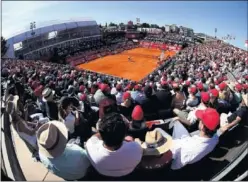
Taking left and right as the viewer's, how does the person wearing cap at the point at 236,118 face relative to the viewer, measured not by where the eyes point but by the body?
facing to the left of the viewer

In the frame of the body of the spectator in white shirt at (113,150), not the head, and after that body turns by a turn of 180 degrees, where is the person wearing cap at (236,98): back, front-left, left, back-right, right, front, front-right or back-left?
back-left

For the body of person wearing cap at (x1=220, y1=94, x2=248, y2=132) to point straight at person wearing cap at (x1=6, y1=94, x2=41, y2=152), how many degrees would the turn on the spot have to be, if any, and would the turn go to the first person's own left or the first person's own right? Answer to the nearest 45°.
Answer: approximately 45° to the first person's own left

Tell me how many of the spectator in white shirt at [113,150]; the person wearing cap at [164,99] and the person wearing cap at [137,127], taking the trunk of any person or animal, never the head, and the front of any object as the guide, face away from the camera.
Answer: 3

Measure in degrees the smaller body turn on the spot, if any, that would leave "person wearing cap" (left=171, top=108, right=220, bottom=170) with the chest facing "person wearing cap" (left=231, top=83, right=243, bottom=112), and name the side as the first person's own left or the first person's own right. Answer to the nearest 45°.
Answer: approximately 45° to the first person's own right

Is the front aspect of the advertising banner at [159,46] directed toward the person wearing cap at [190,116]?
yes

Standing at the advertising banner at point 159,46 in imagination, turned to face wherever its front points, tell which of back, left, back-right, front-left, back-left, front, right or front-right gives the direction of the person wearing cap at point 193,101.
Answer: front

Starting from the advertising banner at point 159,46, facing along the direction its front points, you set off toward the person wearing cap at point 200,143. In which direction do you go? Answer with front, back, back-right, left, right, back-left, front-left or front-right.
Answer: front

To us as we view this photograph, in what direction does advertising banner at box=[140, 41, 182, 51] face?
facing the viewer

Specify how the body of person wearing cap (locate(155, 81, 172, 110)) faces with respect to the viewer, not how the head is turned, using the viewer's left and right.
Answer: facing away from the viewer

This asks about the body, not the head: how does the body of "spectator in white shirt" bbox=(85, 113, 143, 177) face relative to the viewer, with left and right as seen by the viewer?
facing away from the viewer

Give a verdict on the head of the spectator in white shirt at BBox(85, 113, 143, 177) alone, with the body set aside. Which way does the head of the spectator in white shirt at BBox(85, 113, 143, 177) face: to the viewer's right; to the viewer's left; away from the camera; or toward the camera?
away from the camera

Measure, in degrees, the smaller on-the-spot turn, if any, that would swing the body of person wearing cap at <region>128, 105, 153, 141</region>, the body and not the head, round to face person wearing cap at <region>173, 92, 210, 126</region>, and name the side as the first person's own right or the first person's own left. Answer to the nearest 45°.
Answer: approximately 45° to the first person's own right

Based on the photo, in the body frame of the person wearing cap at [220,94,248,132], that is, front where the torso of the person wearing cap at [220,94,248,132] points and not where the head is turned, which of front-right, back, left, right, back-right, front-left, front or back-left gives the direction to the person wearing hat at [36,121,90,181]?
front-left
